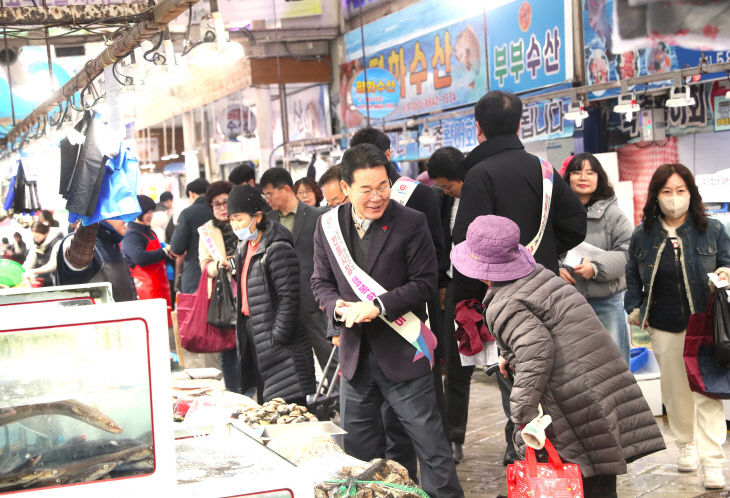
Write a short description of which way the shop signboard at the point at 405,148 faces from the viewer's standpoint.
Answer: facing the viewer

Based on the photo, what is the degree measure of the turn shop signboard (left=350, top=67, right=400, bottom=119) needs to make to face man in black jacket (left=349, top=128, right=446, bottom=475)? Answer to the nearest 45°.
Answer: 0° — it already faces them

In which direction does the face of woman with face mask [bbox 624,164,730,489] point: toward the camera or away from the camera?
toward the camera

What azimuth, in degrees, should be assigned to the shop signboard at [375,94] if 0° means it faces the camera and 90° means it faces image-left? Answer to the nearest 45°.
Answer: approximately 0°

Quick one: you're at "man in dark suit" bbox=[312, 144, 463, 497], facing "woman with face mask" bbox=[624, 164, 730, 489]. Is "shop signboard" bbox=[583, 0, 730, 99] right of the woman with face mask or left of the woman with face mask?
left

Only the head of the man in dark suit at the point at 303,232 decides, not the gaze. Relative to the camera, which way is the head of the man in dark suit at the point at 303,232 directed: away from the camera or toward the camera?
toward the camera

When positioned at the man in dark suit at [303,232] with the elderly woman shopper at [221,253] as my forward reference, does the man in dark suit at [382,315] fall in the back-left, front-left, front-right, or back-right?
back-left

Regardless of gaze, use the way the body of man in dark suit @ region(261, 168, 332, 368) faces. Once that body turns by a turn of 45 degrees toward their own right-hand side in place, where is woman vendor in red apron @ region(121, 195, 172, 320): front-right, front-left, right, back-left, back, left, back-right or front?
front-right

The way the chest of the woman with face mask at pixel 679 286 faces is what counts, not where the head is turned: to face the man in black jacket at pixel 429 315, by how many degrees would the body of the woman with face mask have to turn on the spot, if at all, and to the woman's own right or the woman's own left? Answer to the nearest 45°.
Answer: approximately 45° to the woman's own right

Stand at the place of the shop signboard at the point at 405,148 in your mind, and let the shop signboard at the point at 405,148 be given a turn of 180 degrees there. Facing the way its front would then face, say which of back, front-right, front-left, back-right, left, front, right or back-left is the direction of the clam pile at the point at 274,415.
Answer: back

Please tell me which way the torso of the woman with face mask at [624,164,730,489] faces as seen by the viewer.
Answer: toward the camera

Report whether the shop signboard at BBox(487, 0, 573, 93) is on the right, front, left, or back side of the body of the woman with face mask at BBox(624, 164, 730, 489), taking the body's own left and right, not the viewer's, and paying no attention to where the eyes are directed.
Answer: back

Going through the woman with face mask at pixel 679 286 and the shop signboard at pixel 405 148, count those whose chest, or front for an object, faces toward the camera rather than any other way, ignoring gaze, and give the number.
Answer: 2

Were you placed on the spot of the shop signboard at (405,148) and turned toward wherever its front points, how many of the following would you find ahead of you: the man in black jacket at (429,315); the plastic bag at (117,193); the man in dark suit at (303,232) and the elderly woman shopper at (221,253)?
4

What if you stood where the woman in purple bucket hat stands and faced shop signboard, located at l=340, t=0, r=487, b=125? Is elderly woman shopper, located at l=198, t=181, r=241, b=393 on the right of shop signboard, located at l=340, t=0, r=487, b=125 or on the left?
left

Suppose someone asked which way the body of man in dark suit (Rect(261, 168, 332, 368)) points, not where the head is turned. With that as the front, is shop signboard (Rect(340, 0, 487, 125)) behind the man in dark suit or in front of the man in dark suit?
behind
